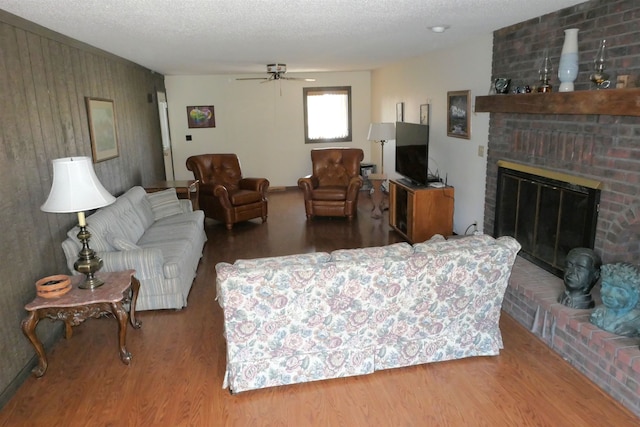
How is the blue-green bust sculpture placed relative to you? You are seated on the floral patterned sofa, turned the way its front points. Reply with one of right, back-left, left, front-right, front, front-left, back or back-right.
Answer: right

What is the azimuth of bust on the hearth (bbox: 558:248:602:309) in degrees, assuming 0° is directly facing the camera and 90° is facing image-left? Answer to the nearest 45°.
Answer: approximately 45°

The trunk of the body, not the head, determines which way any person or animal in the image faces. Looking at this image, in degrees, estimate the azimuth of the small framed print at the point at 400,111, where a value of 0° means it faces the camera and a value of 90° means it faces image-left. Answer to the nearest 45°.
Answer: approximately 45°

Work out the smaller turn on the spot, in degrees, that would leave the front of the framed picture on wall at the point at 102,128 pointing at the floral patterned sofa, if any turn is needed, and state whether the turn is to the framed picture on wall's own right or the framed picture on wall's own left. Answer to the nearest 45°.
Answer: approximately 45° to the framed picture on wall's own right

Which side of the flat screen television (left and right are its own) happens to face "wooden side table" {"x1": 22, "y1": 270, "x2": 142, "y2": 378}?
front

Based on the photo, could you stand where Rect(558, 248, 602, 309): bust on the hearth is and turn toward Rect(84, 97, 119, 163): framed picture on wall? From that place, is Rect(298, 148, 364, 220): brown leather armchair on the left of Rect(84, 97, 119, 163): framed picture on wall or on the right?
right

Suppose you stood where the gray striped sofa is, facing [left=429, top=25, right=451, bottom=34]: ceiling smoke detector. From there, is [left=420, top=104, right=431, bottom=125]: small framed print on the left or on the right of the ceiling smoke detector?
left

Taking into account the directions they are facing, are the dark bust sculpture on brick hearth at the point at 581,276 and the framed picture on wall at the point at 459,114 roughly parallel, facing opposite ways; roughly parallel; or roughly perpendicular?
roughly parallel

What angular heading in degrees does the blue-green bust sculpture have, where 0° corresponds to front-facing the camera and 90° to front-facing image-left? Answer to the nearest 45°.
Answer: approximately 45°

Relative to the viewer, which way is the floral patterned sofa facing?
away from the camera

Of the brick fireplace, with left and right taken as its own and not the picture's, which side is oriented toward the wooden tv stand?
right

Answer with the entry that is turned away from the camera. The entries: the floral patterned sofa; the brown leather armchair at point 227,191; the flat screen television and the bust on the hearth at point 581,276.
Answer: the floral patterned sofa

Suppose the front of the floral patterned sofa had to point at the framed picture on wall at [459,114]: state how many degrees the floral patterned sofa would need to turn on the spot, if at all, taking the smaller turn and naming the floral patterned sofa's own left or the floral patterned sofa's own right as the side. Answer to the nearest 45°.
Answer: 0° — it already faces it

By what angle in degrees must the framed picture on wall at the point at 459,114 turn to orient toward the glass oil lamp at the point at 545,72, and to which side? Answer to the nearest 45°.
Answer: approximately 90° to its left

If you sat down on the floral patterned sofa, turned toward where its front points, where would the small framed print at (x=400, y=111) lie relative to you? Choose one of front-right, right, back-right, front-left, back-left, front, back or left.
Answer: front

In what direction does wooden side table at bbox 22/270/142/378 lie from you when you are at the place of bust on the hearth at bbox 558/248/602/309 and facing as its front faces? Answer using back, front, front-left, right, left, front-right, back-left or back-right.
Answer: front

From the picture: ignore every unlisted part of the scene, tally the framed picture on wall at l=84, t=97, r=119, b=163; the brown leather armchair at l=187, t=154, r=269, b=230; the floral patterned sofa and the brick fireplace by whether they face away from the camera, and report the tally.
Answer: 1

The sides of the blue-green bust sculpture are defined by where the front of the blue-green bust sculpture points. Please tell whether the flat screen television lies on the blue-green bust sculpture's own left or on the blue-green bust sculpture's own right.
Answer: on the blue-green bust sculpture's own right
